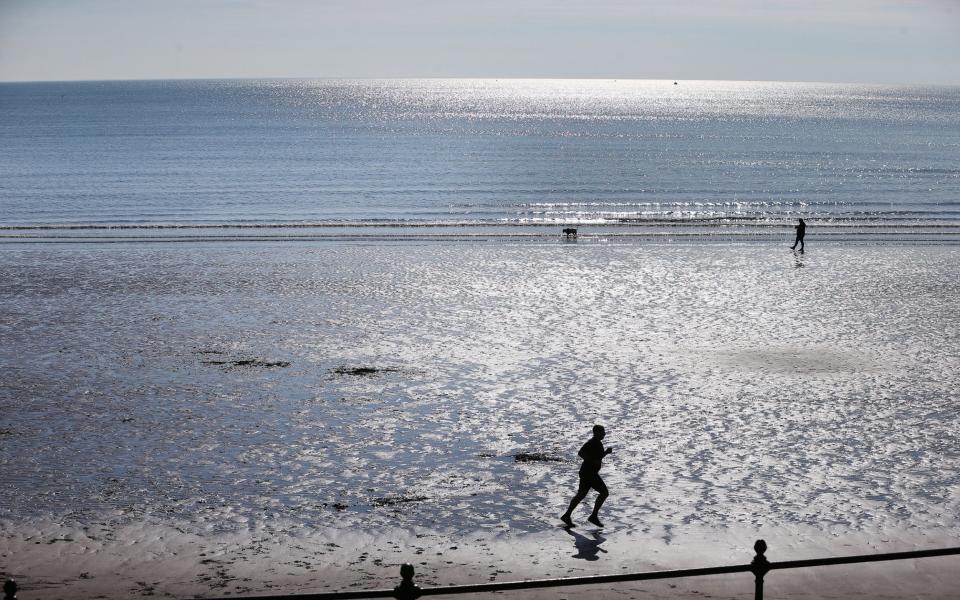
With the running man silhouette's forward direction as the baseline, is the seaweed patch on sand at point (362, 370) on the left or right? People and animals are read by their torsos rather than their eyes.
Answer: on its left

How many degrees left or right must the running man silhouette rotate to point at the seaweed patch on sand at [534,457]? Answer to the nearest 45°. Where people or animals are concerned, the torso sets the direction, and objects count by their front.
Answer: approximately 90° to its left

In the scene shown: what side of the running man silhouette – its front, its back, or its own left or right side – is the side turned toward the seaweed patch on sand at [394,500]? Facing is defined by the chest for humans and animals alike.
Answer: back

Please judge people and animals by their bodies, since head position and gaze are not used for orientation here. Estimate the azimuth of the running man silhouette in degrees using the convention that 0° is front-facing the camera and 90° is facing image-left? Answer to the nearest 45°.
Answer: approximately 270°

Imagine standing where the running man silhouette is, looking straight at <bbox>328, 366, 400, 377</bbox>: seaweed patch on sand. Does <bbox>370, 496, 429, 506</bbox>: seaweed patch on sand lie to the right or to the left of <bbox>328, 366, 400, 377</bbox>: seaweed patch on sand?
left
